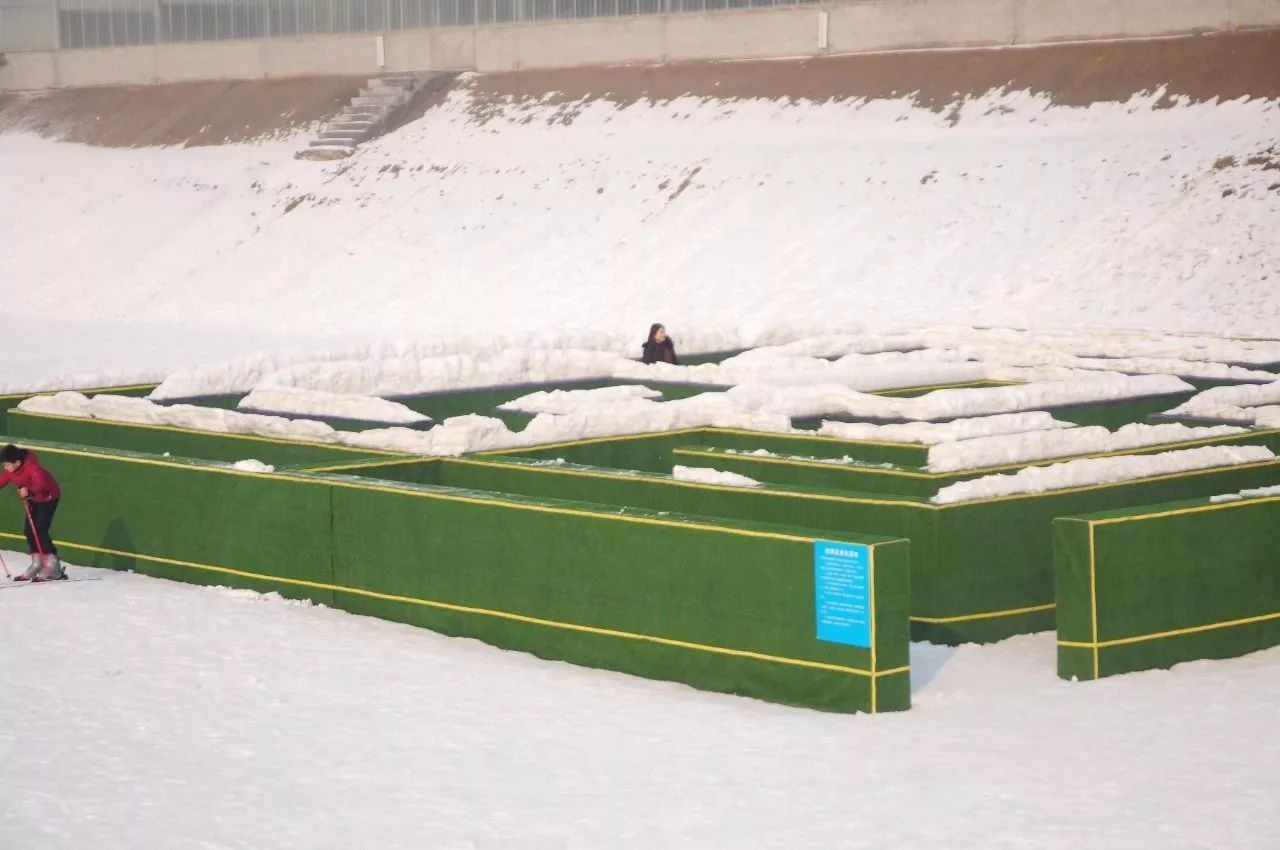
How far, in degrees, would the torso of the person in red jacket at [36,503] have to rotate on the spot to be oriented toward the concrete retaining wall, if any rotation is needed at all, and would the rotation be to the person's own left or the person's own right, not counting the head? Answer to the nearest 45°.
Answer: approximately 135° to the person's own right

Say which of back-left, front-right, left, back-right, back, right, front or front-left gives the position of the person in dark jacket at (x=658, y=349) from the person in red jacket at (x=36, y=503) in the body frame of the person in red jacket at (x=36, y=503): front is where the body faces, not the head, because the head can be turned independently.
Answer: back-right

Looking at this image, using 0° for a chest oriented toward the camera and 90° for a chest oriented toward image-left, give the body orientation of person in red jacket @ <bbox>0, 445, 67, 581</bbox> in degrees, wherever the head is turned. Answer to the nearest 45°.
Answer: approximately 90°
